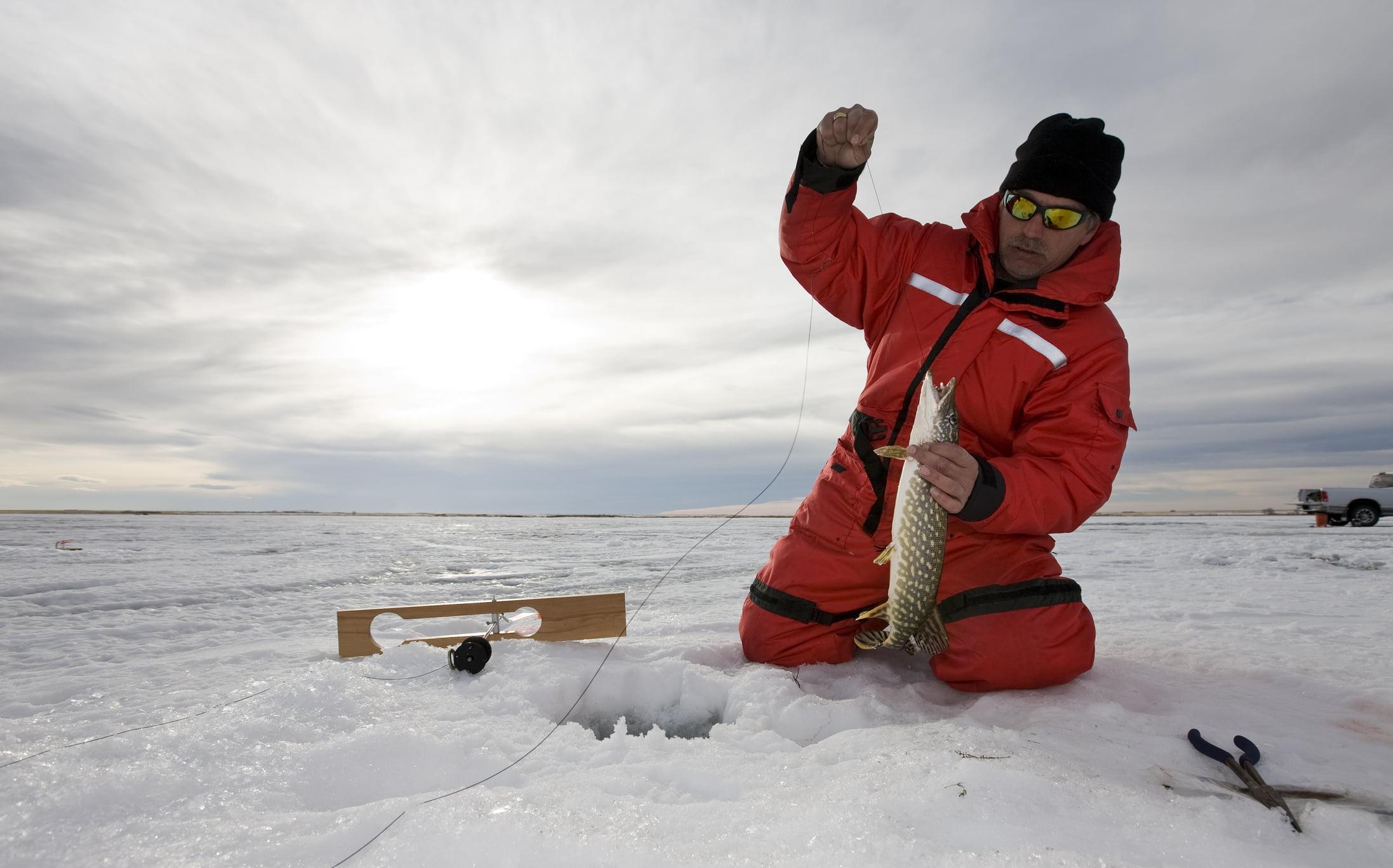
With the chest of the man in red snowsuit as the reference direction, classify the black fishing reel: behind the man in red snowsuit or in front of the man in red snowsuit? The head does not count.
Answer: in front

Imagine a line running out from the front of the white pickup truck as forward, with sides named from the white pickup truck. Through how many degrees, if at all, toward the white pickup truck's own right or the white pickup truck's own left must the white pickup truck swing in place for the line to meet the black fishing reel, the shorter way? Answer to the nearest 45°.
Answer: approximately 135° to the white pickup truck's own right

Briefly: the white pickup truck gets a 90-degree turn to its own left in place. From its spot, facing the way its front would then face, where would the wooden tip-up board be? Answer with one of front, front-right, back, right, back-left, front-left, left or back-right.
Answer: back-left

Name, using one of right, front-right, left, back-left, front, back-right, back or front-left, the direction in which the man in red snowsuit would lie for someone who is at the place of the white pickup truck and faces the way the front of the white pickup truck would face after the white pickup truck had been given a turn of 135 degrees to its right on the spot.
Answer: front

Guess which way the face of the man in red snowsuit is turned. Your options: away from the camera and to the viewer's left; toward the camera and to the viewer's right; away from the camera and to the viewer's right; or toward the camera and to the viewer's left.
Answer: toward the camera and to the viewer's left

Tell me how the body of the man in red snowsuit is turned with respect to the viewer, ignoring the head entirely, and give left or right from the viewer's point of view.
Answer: facing the viewer and to the left of the viewer
